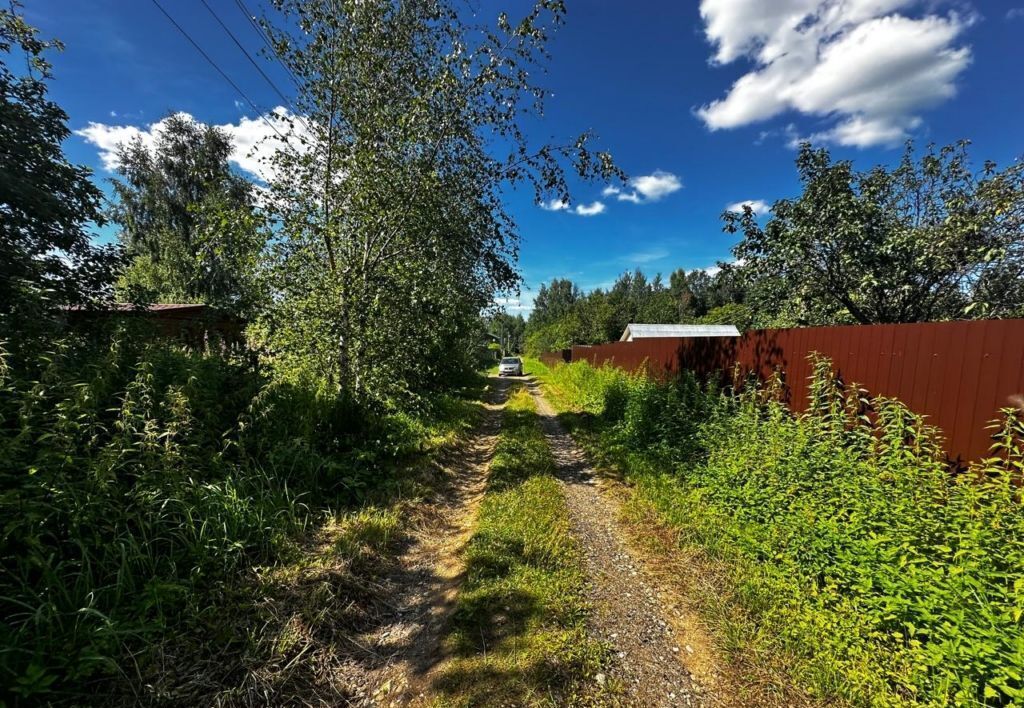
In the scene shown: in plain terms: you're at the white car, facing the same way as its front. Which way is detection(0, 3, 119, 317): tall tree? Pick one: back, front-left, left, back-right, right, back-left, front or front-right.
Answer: front

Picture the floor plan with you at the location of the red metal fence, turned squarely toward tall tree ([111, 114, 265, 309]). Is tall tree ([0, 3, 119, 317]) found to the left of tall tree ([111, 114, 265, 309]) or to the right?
left

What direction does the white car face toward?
toward the camera

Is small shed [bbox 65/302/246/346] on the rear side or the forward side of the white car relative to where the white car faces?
on the forward side

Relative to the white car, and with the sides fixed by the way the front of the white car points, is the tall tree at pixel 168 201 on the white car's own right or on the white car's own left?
on the white car's own right

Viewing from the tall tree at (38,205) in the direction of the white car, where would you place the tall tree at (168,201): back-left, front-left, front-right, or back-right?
front-left
